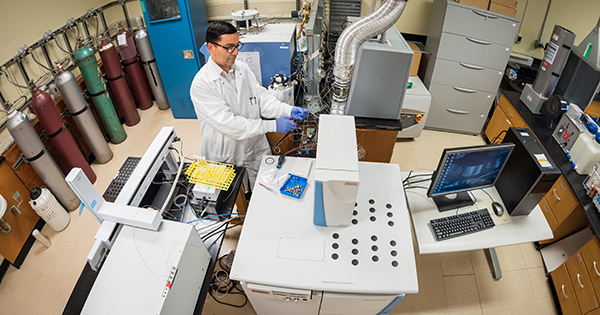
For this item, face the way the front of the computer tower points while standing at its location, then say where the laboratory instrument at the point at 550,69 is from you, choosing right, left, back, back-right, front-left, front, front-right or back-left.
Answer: back-left

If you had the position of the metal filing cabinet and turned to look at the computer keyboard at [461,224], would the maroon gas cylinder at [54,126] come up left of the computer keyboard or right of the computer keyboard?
right

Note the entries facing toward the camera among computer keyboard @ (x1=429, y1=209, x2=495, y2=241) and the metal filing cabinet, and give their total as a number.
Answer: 2

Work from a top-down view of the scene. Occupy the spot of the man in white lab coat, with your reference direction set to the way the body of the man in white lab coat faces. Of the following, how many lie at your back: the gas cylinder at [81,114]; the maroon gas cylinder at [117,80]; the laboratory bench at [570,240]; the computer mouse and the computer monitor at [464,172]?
2

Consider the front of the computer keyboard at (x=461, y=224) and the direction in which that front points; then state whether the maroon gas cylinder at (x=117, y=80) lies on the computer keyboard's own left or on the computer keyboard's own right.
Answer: on the computer keyboard's own right

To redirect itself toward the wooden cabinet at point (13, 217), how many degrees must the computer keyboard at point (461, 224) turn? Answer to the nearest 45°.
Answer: approximately 45° to its right

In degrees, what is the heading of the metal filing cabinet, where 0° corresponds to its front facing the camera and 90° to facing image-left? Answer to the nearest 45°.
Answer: approximately 0°

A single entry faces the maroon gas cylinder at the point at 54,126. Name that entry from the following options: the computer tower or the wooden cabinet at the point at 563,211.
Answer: the wooden cabinet

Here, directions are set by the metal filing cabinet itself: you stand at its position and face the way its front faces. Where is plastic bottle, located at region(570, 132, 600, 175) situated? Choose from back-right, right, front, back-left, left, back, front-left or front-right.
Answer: front-left
